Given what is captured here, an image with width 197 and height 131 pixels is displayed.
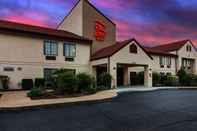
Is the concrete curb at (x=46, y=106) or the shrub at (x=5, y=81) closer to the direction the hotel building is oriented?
the concrete curb

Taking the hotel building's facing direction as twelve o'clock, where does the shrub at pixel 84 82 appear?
The shrub is roughly at 1 o'clock from the hotel building.

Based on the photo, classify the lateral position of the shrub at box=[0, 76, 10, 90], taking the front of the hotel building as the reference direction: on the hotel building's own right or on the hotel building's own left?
on the hotel building's own right

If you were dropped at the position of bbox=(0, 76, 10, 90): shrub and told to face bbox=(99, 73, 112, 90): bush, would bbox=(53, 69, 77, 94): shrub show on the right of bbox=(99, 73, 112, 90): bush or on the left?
right

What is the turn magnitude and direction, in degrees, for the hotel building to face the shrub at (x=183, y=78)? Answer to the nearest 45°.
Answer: approximately 90° to its left

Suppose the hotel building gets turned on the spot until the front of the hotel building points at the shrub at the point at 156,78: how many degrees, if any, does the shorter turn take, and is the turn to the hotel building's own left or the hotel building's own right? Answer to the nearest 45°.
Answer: approximately 90° to the hotel building's own left

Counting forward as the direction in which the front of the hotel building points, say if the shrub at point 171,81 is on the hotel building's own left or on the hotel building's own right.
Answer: on the hotel building's own left

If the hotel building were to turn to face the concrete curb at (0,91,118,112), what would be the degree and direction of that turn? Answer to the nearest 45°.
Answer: approximately 45° to its right

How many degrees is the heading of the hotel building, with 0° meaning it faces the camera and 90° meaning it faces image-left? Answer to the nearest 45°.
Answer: approximately 315°

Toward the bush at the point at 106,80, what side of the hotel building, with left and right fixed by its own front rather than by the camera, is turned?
front

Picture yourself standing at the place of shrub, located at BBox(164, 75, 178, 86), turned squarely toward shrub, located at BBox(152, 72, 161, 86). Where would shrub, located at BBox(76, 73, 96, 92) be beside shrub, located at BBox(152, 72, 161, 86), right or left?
left
